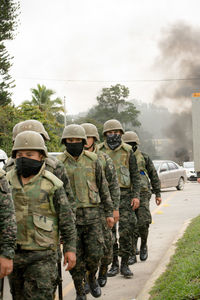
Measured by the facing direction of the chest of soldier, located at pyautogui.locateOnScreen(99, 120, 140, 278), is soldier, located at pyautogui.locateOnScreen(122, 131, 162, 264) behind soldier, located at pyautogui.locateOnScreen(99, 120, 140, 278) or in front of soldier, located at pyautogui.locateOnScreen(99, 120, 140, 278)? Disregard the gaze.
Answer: behind

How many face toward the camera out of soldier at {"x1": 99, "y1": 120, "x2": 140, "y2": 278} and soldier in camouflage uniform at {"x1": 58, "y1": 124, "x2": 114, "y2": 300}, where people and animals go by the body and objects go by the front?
2

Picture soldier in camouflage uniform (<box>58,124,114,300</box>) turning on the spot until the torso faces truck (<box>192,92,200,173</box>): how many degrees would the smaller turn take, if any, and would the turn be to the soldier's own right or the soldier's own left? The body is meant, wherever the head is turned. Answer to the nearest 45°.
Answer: approximately 135° to the soldier's own left

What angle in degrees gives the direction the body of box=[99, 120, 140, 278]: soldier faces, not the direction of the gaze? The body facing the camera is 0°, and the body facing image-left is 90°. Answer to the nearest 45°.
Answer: approximately 0°

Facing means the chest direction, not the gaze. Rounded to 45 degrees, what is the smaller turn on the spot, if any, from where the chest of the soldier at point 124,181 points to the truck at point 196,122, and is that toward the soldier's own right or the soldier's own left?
approximately 135° to the soldier's own left

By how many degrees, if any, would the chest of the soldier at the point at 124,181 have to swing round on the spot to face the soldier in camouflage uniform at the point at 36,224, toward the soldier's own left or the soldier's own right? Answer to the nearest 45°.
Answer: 0° — they already face them

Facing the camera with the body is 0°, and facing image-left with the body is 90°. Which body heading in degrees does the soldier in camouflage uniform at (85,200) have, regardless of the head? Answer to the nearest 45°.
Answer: approximately 0°
